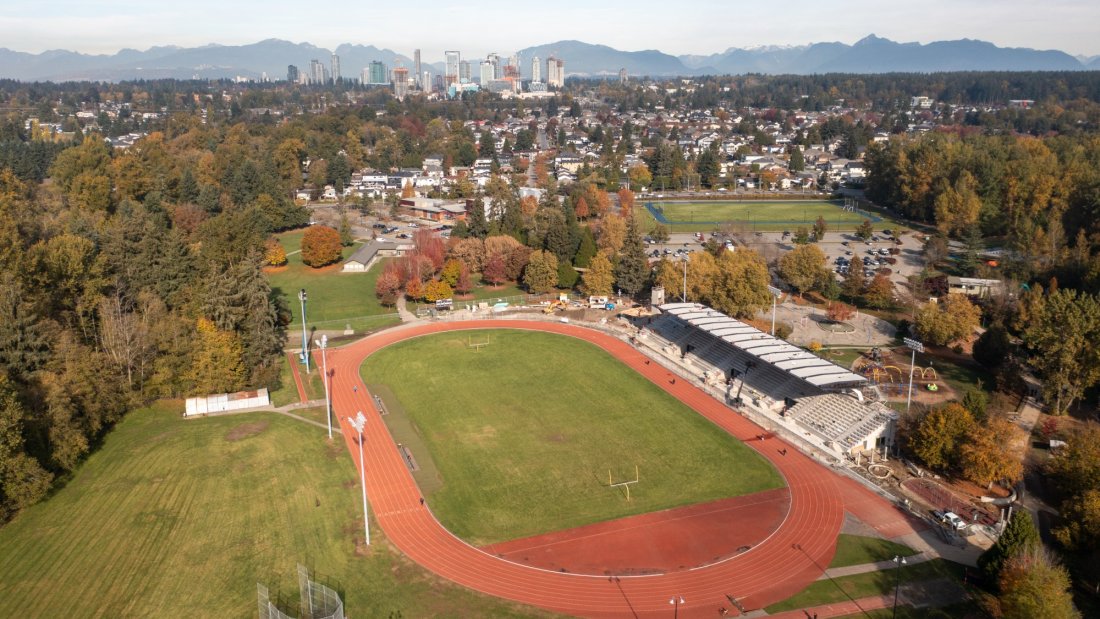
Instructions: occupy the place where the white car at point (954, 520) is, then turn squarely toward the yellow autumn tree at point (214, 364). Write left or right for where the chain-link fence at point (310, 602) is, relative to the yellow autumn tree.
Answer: left

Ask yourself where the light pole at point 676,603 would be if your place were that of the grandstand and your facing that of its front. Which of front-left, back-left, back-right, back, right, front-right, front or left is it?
front-left

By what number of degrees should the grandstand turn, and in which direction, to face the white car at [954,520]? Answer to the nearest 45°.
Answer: approximately 90° to its left

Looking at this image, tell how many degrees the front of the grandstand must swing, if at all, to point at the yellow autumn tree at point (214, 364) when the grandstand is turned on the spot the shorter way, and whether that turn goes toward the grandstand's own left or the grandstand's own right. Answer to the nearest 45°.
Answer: approximately 45° to the grandstand's own right

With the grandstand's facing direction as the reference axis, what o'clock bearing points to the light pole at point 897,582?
The light pole is roughly at 10 o'clock from the grandstand.

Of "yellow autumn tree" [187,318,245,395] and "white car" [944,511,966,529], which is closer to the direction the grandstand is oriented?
the yellow autumn tree

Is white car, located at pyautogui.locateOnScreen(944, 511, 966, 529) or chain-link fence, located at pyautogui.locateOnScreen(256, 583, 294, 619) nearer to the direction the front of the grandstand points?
the chain-link fence

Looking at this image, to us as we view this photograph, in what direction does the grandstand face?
facing the viewer and to the left of the viewer

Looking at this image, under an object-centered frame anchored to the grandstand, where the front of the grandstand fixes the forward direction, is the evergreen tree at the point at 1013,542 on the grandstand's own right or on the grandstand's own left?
on the grandstand's own left

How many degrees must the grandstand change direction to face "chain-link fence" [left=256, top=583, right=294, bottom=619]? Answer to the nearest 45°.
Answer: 0° — it already faces it

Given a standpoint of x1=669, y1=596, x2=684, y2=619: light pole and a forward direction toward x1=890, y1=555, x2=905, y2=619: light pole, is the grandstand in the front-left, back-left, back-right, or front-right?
front-left

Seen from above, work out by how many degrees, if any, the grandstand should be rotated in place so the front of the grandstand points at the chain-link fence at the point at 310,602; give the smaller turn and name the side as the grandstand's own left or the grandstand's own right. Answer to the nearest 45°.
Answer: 0° — it already faces it
